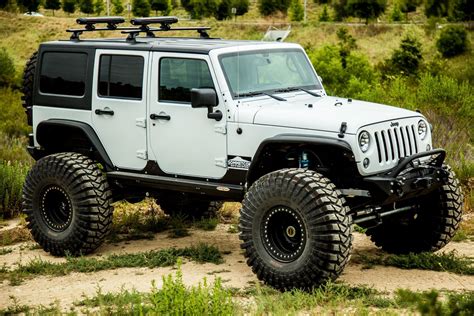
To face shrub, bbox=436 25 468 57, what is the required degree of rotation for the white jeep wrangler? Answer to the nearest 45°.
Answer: approximately 135° to its left

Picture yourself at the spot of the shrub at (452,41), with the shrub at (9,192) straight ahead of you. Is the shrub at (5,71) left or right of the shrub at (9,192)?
right

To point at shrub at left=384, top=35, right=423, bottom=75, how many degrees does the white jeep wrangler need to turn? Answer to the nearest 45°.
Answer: approximately 135° to its left

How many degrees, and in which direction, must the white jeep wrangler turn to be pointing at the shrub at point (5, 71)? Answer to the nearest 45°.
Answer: approximately 135° to its left

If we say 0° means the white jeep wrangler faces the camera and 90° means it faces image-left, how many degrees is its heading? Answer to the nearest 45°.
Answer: approximately 315°

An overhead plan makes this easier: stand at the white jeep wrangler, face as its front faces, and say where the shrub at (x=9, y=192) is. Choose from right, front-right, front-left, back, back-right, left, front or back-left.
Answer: back
